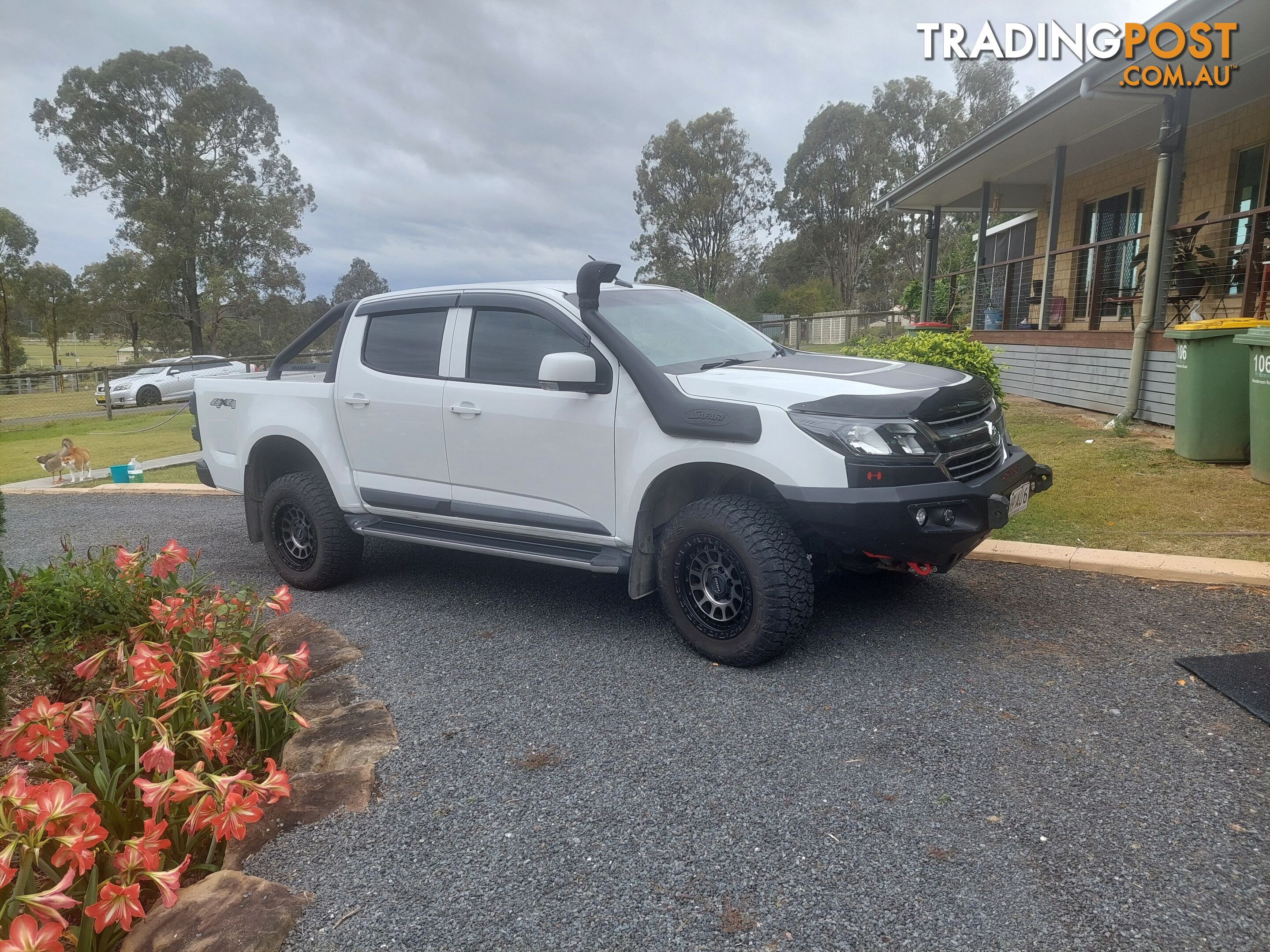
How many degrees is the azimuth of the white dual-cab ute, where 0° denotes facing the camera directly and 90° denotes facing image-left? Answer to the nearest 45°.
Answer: approximately 315°

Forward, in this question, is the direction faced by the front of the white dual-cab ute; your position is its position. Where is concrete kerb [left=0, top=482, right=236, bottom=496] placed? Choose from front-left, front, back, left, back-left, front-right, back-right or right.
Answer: back

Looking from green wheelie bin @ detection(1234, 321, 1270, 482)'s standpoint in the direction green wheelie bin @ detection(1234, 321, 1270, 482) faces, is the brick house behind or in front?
behind

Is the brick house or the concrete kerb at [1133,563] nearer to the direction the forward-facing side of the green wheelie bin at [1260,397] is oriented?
the concrete kerb

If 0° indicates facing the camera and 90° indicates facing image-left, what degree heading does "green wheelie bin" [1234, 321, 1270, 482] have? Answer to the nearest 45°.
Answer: approximately 0°

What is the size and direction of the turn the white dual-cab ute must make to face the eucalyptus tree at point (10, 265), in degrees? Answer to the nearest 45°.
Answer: approximately 180°

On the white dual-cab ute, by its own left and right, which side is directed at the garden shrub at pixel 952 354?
left

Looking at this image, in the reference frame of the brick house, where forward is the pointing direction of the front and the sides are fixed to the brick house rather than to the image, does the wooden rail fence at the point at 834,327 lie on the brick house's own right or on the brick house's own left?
on the brick house's own right

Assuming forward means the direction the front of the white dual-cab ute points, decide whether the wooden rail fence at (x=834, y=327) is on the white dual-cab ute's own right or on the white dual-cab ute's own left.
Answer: on the white dual-cab ute's own left

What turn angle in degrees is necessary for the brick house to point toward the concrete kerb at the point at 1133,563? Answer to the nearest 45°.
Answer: approximately 45° to its left
